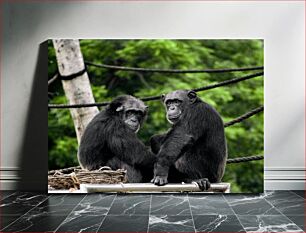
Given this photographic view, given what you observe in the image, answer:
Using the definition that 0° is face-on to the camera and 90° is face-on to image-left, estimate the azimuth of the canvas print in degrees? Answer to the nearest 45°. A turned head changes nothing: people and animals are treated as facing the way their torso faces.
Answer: approximately 0°
